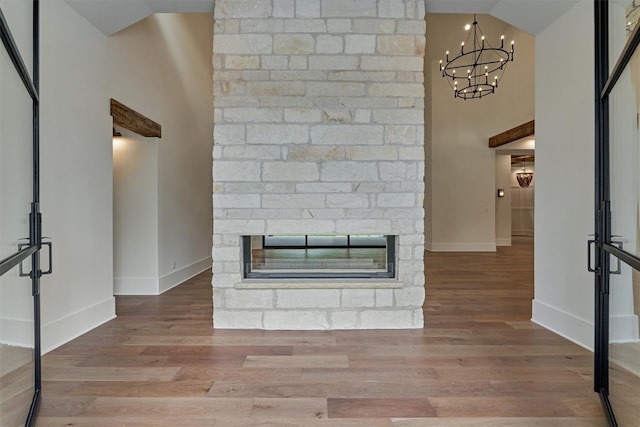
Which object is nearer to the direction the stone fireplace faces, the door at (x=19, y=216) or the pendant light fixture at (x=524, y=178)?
the door

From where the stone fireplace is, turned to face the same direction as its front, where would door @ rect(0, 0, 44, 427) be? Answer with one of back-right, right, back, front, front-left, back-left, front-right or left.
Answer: front-right

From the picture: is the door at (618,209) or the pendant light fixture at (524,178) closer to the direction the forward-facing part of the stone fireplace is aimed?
the door

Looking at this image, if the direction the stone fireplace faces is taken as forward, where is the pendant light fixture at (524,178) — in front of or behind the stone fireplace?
behind

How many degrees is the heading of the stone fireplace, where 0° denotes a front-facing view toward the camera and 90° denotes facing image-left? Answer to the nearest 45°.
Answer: approximately 0°

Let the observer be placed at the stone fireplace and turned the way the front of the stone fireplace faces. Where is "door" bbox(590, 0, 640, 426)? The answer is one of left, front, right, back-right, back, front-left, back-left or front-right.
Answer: front-left
